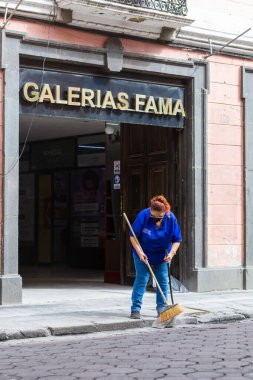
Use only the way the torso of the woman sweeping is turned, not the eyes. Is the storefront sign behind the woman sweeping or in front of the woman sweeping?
behind

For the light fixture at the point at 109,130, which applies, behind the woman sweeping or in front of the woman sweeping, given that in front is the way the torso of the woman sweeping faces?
behind

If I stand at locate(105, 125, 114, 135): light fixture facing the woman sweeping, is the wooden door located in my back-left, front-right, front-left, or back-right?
front-left

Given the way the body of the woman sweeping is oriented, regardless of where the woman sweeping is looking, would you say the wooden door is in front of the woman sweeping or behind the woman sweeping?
behind

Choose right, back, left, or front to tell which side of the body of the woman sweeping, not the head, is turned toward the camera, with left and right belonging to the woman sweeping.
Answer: front
